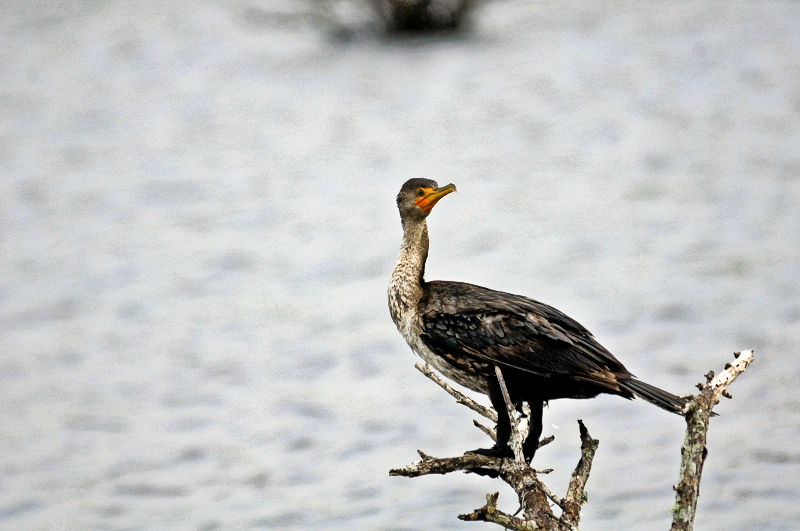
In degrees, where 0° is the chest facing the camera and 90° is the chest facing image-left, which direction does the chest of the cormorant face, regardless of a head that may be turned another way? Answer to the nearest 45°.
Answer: approximately 90°
